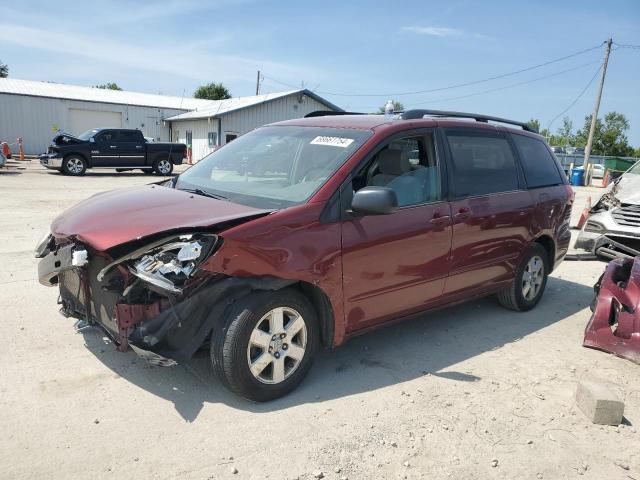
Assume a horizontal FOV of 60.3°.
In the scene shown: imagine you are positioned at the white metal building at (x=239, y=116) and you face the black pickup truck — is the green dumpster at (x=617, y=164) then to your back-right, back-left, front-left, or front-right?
back-left

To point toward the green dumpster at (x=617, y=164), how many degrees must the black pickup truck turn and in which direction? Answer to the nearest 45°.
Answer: approximately 180°

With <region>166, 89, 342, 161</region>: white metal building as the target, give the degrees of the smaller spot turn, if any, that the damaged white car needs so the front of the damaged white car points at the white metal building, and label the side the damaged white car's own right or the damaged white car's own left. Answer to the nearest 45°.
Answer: approximately 90° to the damaged white car's own right

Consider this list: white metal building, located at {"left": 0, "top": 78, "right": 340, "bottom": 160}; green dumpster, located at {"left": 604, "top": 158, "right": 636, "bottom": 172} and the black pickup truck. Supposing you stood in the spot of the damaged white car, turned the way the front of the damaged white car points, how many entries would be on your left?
0

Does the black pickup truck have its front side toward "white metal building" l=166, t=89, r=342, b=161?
no

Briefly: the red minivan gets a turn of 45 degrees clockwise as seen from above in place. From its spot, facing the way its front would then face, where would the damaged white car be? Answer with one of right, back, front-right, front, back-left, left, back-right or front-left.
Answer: back-right

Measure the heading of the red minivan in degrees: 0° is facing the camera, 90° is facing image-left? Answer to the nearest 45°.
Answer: approximately 45°

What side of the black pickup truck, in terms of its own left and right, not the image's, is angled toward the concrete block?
left

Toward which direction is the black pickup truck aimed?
to the viewer's left

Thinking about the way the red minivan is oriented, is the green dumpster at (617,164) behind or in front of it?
behind

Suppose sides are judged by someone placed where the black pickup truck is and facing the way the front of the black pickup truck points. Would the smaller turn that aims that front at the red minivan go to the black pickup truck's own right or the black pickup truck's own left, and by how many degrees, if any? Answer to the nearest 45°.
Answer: approximately 90° to the black pickup truck's own left

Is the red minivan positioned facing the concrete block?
no

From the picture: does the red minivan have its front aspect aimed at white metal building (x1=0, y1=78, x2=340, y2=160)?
no

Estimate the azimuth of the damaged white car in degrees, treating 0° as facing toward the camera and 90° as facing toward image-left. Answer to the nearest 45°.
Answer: approximately 45°

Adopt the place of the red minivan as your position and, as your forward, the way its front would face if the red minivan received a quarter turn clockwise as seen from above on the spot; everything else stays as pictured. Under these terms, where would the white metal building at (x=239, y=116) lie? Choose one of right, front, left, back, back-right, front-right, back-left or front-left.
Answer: front-right

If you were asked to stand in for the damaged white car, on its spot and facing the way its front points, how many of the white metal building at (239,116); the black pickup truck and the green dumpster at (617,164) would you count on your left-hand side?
0
